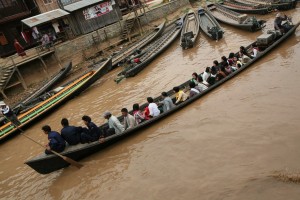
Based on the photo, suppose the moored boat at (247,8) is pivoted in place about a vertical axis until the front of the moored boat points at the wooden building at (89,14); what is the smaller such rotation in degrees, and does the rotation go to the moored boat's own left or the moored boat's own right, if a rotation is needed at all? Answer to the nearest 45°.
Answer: approximately 45° to the moored boat's own left

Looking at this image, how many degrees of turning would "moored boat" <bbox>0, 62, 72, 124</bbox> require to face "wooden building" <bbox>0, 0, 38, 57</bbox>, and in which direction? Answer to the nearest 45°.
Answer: approximately 45° to its left

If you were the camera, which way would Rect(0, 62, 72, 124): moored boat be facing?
facing away from the viewer and to the right of the viewer

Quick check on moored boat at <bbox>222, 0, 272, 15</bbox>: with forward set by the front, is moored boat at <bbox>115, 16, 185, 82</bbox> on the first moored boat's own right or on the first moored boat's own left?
on the first moored boat's own left

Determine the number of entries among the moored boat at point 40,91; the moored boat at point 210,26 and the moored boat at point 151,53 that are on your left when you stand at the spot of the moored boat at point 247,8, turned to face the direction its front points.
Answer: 3

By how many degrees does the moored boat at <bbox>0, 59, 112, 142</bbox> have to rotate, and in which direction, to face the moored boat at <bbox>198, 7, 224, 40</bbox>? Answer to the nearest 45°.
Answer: approximately 45° to its right

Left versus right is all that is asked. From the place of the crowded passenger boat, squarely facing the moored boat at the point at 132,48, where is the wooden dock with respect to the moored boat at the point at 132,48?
left

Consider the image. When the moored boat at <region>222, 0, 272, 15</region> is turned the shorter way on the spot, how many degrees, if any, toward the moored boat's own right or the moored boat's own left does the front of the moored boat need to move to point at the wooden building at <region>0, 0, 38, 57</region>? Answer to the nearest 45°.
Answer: approximately 45° to the moored boat's own left

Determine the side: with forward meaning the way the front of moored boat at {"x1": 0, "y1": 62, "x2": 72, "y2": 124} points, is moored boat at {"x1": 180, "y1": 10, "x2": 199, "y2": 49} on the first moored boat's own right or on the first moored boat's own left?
on the first moored boat's own right

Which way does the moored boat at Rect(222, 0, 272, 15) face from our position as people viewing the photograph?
facing away from the viewer and to the left of the viewer

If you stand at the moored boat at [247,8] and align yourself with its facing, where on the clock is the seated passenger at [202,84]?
The seated passenger is roughly at 8 o'clock from the moored boat.
